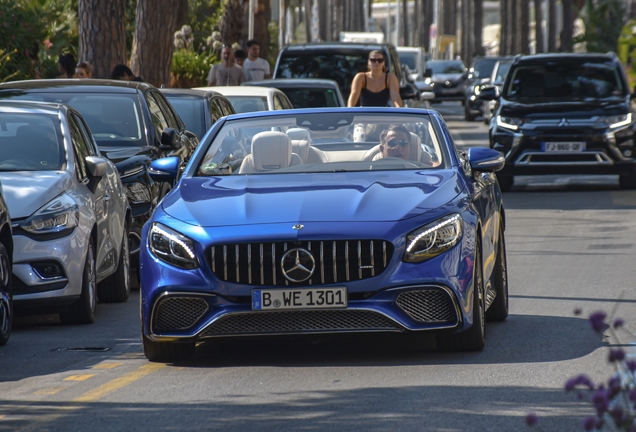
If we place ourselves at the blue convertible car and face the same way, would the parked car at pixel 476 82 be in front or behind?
behind

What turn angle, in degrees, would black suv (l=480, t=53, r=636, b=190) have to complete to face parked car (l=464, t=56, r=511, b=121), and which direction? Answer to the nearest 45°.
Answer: approximately 180°

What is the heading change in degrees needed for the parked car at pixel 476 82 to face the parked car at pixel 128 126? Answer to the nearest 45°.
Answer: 0° — it already faces it

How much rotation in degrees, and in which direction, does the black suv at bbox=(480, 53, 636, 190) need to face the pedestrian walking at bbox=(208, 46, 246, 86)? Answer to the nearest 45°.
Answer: approximately 135° to its right

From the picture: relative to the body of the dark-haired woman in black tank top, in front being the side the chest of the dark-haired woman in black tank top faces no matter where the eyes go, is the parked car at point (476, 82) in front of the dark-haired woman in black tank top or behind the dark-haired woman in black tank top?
behind

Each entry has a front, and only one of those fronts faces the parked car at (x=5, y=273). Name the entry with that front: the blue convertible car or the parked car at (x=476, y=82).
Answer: the parked car at (x=476, y=82)
